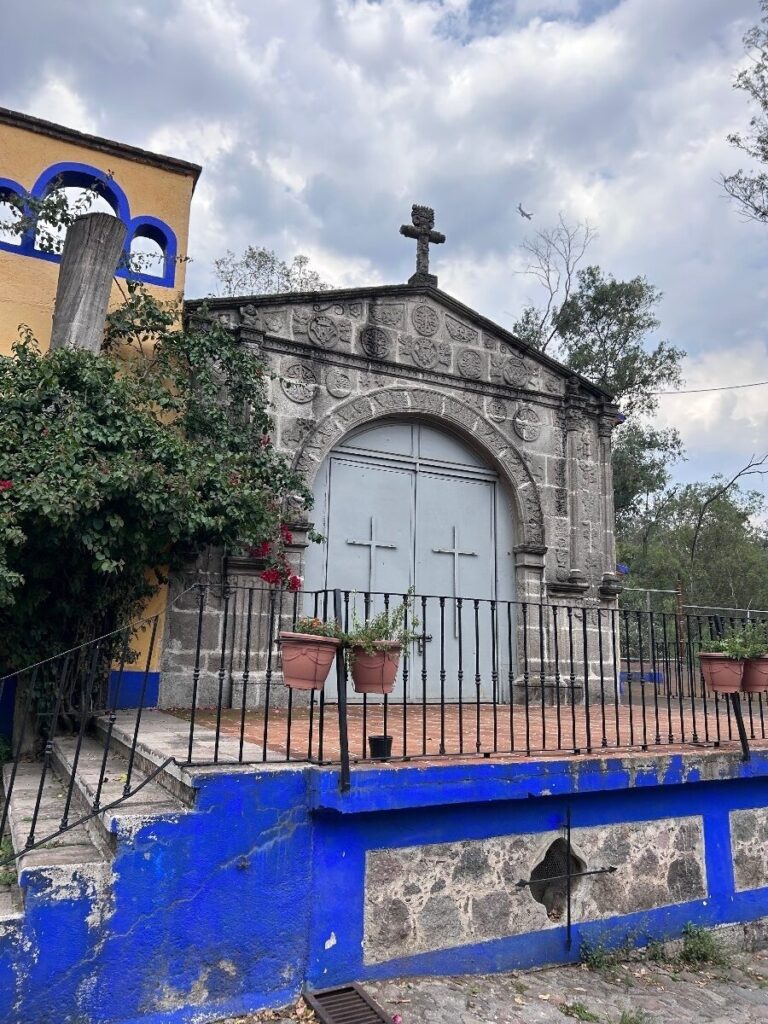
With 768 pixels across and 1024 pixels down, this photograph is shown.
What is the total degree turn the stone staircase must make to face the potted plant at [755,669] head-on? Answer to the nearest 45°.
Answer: approximately 180°

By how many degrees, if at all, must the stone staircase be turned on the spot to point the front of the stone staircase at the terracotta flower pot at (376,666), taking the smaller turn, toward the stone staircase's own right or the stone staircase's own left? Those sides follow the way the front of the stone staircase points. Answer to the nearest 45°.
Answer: approximately 180°

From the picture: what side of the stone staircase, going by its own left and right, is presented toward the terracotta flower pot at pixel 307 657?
back

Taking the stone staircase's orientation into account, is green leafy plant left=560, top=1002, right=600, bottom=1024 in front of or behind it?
behind

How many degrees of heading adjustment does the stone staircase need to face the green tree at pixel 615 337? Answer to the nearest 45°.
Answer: approximately 135° to its right

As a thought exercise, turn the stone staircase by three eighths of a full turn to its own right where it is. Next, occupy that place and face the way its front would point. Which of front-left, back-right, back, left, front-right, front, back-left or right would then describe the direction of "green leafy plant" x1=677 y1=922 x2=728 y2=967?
front-right

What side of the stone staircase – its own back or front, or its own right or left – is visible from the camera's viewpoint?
left

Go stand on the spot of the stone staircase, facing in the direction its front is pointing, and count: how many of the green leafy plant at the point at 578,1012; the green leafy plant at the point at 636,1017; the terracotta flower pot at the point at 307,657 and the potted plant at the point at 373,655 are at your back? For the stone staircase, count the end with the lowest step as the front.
4

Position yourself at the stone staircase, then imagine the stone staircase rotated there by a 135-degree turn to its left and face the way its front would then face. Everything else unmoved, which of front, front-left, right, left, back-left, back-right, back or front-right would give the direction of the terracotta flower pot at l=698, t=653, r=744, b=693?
front-left
